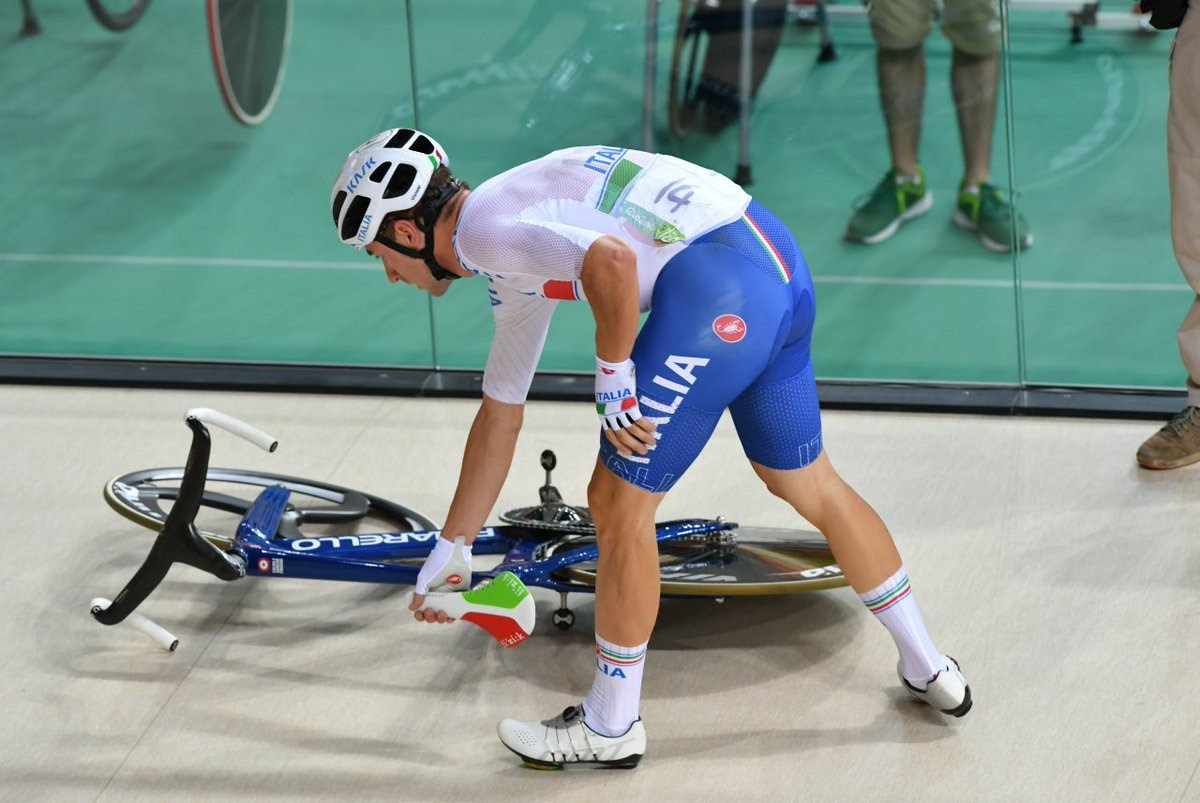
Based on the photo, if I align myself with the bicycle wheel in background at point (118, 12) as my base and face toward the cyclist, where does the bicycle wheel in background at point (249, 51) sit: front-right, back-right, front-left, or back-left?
front-left

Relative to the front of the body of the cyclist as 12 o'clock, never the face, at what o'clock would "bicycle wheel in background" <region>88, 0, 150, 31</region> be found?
The bicycle wheel in background is roughly at 2 o'clock from the cyclist.

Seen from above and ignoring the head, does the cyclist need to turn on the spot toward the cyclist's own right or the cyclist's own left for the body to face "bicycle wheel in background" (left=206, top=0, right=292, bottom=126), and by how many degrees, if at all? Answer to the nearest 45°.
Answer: approximately 45° to the cyclist's own right

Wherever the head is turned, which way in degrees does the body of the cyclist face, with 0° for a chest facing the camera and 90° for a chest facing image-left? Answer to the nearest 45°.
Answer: approximately 90°

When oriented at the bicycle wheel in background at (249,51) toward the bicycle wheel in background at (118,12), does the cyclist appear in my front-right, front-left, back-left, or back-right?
back-left

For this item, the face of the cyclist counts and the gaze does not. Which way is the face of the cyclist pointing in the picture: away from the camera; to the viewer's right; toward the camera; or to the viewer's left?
to the viewer's left
